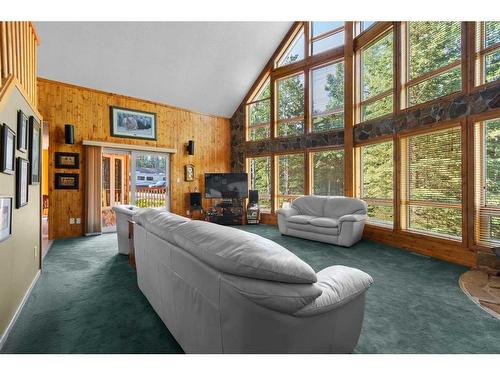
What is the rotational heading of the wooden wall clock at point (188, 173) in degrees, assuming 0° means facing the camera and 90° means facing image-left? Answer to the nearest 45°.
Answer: approximately 0°

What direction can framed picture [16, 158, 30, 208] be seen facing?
to the viewer's right

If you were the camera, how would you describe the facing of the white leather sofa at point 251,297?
facing away from the viewer and to the right of the viewer

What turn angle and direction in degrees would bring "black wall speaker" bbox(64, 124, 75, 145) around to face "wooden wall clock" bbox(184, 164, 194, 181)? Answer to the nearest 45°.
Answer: approximately 90° to its left

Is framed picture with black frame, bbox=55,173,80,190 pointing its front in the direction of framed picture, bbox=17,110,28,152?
yes

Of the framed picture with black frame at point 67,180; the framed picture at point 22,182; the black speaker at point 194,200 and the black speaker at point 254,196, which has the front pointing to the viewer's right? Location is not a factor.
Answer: the framed picture

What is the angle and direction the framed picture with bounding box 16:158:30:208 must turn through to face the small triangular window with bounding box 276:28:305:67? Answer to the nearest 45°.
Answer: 0° — it already faces it

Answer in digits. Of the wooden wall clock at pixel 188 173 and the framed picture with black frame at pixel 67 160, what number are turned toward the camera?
2

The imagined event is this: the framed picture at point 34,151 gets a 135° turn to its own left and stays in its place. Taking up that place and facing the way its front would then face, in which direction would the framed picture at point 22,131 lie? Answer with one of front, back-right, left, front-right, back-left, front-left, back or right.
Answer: back-left

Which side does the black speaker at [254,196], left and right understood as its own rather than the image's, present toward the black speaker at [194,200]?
right

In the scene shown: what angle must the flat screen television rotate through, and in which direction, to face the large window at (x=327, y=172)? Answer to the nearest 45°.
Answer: approximately 45° to its left
